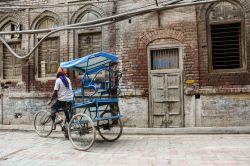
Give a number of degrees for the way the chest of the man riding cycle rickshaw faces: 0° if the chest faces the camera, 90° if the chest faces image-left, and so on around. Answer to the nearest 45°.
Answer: approximately 135°

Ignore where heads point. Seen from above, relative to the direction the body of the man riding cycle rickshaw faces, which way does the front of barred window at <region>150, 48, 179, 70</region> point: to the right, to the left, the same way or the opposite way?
to the left

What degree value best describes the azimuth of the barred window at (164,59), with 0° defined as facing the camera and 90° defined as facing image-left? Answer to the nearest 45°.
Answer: approximately 0°

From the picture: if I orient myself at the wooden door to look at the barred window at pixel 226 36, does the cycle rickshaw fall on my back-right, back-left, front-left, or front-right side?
back-right

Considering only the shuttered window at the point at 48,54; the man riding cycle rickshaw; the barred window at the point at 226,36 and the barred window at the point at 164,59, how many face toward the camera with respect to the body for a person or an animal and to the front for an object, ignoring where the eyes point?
3

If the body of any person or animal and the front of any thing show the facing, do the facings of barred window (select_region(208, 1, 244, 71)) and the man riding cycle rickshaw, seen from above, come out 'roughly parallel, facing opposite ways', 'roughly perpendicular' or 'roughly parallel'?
roughly perpendicular

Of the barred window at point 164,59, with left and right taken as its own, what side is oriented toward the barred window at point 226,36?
left
